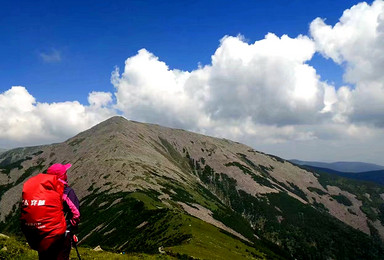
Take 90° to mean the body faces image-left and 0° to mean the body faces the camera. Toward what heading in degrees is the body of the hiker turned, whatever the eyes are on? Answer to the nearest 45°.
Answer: approximately 225°
